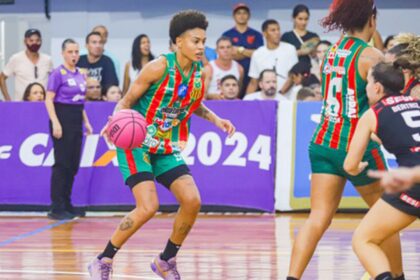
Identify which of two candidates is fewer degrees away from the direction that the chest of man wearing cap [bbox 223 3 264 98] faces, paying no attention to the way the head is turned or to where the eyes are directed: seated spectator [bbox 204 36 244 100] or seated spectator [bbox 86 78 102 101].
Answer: the seated spectator [bbox 204 36 244 100]

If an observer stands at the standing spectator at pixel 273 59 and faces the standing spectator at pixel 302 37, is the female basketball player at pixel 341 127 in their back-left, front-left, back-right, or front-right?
back-right

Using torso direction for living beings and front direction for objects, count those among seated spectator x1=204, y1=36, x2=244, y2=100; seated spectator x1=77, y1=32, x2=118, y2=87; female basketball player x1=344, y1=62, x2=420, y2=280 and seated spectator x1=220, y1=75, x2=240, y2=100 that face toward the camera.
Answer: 3

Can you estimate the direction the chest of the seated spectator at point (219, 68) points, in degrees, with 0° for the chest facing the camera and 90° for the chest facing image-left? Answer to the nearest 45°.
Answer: approximately 0°

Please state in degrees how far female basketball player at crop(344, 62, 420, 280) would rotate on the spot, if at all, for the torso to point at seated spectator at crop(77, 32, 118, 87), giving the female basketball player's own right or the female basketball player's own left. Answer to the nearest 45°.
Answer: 0° — they already face them

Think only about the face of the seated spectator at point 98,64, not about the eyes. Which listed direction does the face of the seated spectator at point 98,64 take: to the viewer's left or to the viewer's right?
to the viewer's right

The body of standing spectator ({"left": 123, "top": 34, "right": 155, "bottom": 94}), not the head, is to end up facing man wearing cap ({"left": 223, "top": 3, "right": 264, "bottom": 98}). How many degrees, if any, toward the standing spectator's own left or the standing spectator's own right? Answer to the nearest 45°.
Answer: approximately 45° to the standing spectator's own left

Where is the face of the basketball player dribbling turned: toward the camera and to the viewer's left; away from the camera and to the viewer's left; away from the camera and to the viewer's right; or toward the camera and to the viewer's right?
toward the camera and to the viewer's right

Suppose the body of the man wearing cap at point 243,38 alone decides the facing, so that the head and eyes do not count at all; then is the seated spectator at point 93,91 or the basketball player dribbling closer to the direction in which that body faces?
the basketball player dribbling

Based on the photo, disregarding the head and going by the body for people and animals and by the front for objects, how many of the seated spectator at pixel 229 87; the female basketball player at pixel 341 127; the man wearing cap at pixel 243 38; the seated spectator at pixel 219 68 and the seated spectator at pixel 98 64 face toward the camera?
4
